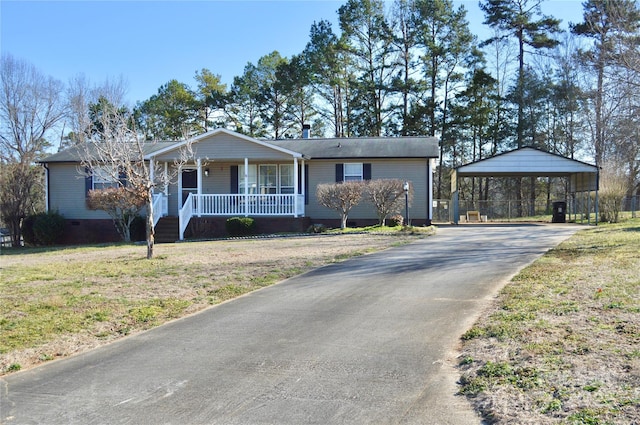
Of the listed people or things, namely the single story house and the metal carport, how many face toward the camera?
2

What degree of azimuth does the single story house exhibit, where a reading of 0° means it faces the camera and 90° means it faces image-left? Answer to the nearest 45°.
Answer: approximately 0°

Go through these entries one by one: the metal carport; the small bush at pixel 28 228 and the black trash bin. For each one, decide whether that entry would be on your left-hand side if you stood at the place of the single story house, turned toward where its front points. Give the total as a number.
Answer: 2

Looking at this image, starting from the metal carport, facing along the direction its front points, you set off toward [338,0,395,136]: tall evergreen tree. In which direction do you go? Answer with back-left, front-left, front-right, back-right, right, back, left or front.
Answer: back-right

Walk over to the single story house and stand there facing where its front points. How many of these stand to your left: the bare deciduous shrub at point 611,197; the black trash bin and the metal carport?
3

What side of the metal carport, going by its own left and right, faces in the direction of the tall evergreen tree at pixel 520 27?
back

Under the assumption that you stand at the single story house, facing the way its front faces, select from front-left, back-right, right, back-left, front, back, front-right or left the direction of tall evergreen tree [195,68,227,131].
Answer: back

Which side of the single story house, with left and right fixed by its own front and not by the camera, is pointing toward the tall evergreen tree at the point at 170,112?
back

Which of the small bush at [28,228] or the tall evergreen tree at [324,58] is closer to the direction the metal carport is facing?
the small bush

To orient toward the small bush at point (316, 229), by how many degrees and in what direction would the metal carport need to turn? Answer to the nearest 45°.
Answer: approximately 45° to its right

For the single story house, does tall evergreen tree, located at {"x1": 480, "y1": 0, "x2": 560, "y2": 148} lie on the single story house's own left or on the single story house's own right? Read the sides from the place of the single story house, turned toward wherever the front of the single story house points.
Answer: on the single story house's own left

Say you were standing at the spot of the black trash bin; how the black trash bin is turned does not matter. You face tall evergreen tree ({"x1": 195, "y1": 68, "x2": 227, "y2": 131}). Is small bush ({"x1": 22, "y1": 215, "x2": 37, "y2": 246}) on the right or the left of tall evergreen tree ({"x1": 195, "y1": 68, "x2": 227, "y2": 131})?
left

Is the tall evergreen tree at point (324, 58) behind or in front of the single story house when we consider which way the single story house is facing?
behind

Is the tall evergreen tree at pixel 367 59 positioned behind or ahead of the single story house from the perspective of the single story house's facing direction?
behind

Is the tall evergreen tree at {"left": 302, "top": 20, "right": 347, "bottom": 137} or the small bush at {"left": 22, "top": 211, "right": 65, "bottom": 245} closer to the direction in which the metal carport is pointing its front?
the small bush
